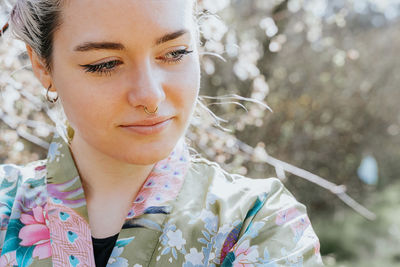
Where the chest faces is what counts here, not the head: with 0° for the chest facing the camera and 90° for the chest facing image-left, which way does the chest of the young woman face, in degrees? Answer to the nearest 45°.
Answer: approximately 0°
